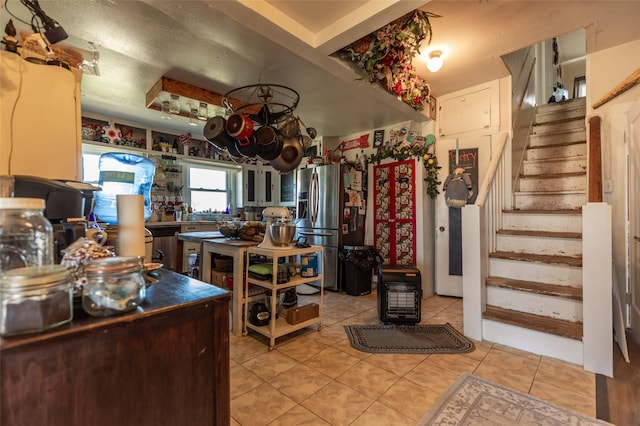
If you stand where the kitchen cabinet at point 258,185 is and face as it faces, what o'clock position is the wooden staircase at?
The wooden staircase is roughly at 11 o'clock from the kitchen cabinet.

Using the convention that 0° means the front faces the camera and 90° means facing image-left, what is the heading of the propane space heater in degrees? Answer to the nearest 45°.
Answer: approximately 0°

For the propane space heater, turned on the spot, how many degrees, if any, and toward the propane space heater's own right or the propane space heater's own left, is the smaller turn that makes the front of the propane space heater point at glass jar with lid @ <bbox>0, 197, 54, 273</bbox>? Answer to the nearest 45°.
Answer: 0° — it already faces it

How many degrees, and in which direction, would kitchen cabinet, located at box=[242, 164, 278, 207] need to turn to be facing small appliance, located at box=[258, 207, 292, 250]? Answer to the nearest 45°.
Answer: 0° — it already faces it

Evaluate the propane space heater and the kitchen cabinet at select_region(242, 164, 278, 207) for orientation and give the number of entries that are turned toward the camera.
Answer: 2

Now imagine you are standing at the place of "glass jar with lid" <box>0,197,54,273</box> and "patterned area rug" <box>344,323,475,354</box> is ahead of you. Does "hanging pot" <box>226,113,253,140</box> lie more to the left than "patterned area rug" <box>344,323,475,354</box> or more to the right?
left

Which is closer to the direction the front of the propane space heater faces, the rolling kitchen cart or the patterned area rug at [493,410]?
the patterned area rug

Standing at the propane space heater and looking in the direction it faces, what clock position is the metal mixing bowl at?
The metal mixing bowl is roughly at 2 o'clock from the propane space heater.

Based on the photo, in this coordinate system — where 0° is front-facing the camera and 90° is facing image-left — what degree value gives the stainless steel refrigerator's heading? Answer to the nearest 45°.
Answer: approximately 45°
